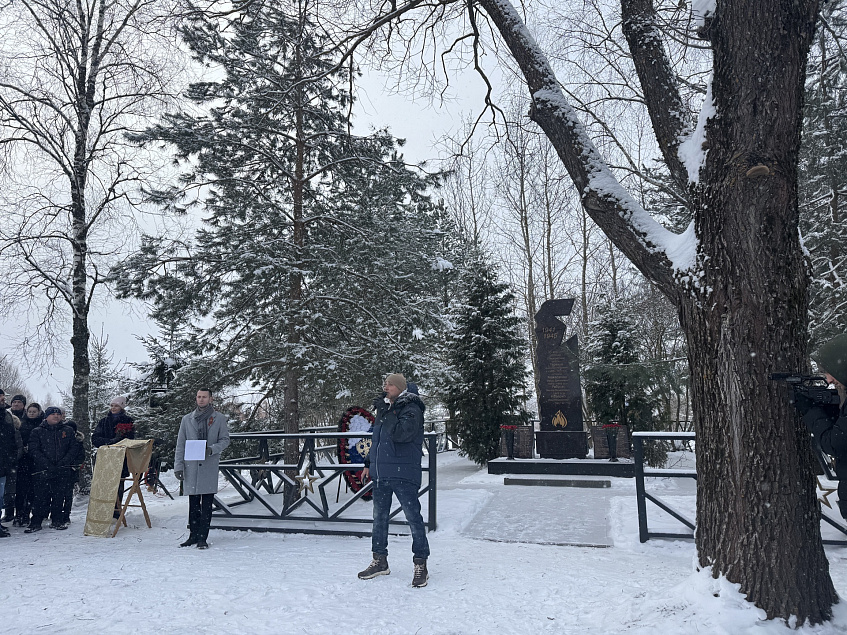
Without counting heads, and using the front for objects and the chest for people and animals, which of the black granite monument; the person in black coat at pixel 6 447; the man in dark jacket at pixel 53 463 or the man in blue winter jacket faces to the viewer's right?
the person in black coat

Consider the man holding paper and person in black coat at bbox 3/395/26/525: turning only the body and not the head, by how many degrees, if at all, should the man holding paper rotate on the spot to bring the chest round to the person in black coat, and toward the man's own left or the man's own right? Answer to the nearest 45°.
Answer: approximately 135° to the man's own right

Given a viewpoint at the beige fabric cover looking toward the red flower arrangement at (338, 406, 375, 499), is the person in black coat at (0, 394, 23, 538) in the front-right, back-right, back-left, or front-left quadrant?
back-left

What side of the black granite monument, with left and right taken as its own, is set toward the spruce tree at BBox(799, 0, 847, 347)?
left

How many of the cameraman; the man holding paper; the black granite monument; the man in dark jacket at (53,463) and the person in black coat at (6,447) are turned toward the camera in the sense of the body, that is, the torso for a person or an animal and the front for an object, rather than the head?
3

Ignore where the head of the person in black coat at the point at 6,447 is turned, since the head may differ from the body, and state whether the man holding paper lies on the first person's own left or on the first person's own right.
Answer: on the first person's own left

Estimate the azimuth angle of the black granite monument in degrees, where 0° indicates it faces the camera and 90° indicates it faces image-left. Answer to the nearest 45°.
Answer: approximately 0°

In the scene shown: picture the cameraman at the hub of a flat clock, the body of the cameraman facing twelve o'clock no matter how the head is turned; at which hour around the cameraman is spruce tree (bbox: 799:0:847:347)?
The spruce tree is roughly at 3 o'clock from the cameraman.

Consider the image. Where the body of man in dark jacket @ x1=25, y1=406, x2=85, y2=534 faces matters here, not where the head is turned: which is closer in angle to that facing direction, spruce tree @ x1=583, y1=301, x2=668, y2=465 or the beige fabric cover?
the beige fabric cover

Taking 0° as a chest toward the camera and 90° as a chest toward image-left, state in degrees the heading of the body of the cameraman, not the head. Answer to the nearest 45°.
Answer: approximately 90°

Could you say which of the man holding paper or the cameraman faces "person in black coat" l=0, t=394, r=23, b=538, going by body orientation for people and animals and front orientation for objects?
the cameraman

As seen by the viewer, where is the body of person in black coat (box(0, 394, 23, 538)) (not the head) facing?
to the viewer's right
